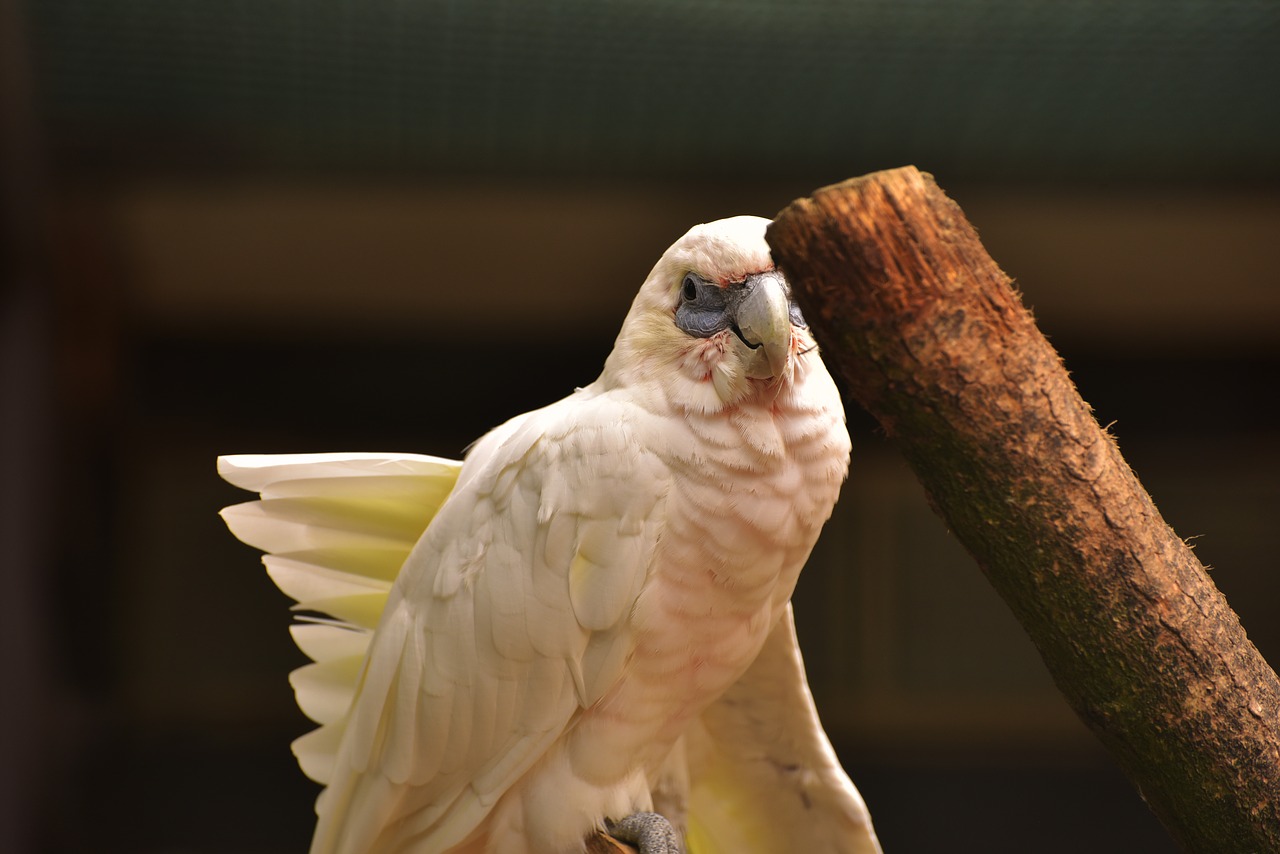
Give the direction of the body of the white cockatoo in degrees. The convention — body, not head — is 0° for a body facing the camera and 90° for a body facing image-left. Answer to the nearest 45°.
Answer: approximately 315°
